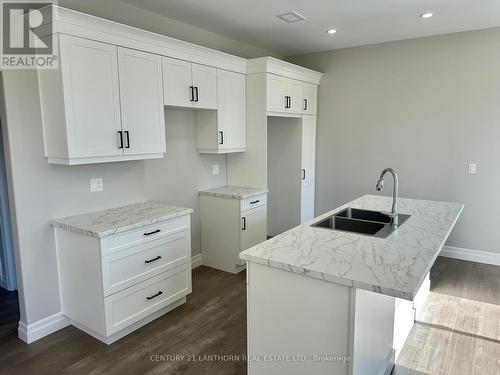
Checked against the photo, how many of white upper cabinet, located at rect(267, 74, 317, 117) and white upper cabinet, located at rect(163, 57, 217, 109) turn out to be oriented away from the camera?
0

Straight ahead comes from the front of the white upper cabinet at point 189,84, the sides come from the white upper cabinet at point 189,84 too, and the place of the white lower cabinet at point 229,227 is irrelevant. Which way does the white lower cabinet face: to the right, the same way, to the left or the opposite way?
the same way

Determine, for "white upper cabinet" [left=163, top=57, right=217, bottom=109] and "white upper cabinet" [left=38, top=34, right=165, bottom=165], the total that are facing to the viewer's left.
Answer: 0

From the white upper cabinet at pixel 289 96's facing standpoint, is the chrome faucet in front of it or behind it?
in front

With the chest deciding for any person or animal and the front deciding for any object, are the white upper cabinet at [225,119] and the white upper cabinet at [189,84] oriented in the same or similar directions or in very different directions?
same or similar directions

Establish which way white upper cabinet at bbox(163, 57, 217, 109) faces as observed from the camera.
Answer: facing the viewer and to the right of the viewer

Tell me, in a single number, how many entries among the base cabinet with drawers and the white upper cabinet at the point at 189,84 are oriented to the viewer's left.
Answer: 0

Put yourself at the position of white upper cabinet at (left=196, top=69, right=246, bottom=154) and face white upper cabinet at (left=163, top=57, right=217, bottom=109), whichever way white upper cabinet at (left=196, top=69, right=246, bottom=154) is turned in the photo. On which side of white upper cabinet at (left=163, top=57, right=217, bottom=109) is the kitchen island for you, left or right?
left

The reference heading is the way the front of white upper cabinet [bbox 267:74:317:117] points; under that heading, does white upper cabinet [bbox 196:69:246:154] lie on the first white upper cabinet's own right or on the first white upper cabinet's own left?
on the first white upper cabinet's own right

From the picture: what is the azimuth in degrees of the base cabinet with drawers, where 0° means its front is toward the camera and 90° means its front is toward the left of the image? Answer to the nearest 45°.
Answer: approximately 315°

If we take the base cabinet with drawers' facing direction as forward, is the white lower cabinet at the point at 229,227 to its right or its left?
on its left

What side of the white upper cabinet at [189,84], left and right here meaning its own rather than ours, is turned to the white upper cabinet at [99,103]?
right

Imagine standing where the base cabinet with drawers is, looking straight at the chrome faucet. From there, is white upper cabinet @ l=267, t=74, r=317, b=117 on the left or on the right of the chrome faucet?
left

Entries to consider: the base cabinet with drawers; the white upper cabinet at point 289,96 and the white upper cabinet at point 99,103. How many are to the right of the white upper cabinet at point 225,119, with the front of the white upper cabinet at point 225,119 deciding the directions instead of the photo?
2

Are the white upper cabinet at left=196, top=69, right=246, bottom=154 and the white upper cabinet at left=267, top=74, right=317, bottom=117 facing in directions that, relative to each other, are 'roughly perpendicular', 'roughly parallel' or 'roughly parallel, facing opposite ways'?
roughly parallel

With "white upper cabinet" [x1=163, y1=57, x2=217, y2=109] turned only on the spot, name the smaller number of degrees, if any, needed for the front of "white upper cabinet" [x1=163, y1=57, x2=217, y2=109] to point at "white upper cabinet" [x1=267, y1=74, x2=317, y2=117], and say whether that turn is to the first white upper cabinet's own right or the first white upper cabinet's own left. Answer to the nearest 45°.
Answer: approximately 90° to the first white upper cabinet's own left

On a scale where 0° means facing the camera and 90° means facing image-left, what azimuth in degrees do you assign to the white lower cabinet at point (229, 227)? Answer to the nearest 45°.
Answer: approximately 315°

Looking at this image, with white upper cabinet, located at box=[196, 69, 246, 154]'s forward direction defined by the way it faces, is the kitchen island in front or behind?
in front
